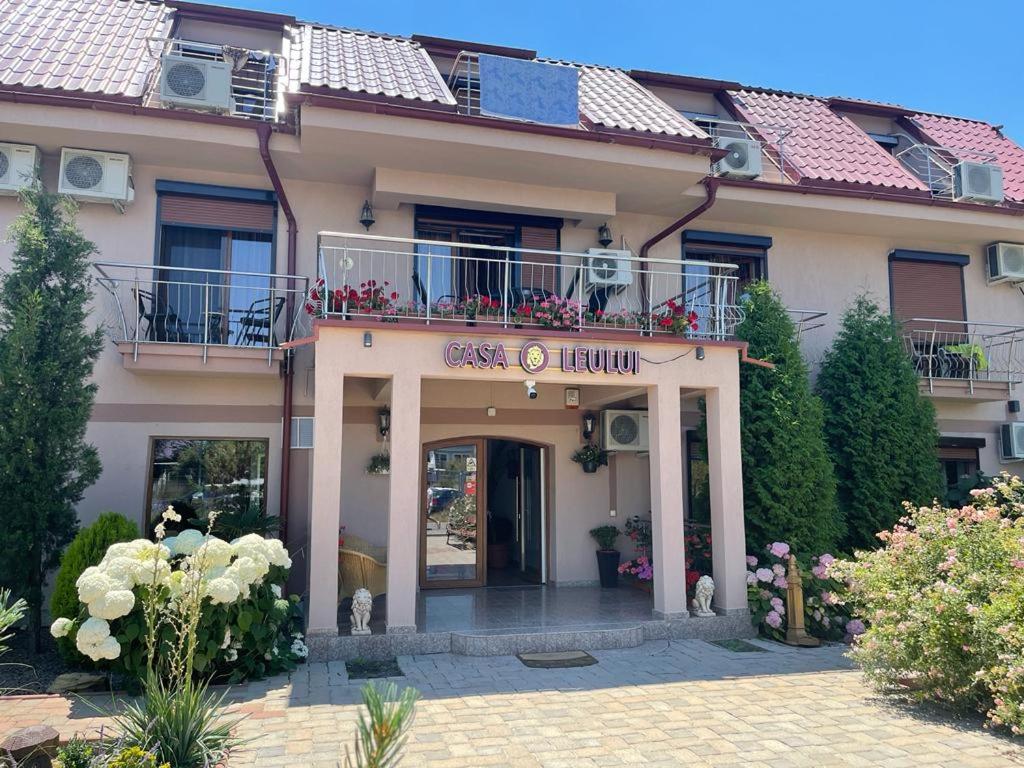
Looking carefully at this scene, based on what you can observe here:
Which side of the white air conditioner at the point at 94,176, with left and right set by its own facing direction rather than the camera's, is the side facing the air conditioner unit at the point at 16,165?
right

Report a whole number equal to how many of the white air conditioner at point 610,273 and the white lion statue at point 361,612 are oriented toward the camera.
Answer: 2

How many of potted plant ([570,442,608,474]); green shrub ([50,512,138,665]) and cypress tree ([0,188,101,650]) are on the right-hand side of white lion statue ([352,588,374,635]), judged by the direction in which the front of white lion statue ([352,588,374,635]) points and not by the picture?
2

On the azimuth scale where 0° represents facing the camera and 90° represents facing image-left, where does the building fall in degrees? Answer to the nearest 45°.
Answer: approximately 0°

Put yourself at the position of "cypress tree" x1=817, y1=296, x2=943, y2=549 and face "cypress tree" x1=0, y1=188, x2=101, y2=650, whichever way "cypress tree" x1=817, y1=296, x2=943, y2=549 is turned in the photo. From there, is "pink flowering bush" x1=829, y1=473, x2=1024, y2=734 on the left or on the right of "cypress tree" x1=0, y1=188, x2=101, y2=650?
left
